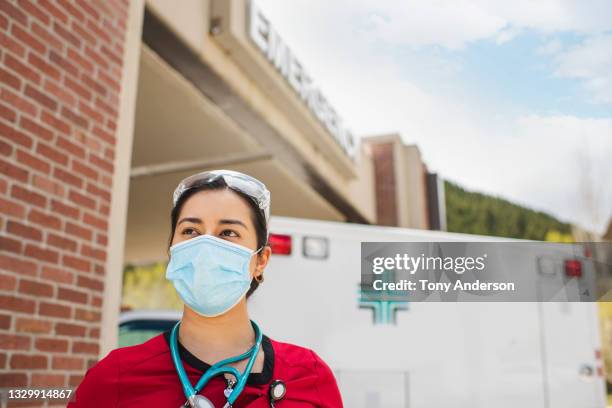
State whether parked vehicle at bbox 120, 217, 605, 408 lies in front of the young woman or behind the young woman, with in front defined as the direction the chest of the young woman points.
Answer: behind

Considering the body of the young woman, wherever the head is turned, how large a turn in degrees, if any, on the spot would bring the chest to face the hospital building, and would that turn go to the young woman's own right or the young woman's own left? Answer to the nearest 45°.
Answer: approximately 180°

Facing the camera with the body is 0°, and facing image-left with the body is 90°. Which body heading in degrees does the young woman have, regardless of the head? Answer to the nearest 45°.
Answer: approximately 0°

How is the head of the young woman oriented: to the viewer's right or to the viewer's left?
to the viewer's left
